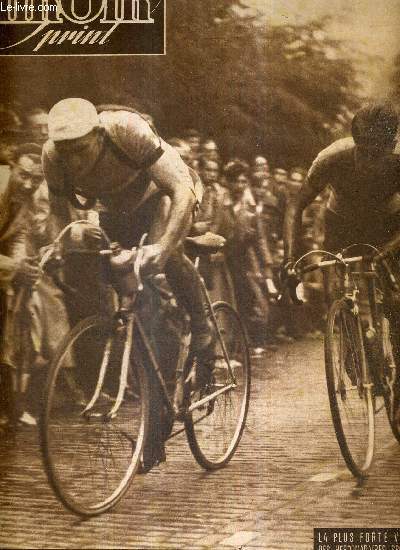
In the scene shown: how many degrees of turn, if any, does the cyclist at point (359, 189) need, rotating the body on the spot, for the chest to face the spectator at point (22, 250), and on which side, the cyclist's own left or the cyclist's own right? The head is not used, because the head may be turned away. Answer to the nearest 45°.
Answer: approximately 90° to the cyclist's own right

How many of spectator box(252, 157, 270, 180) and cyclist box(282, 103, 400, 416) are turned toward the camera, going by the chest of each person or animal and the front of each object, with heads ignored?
2

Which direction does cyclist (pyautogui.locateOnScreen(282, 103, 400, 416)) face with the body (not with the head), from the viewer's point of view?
toward the camera

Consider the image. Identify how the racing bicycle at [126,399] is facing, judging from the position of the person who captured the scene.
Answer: facing the viewer and to the left of the viewer

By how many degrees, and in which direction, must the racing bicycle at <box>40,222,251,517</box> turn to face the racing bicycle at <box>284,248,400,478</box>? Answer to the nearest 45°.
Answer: approximately 135° to its left

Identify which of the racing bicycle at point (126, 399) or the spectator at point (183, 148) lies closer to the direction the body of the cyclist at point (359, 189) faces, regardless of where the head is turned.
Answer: the racing bicycle

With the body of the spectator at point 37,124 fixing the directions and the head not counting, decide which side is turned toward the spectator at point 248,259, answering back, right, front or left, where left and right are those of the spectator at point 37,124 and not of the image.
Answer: left

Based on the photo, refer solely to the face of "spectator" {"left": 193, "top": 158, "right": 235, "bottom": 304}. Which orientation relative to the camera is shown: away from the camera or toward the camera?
toward the camera

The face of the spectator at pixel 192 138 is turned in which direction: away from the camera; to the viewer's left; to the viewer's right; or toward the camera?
toward the camera

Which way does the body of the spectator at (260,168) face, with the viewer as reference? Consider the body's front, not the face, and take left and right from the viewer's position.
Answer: facing the viewer

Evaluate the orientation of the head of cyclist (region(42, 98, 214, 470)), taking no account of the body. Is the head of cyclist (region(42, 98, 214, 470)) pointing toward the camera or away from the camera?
toward the camera

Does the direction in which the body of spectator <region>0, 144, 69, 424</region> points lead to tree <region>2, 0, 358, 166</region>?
no

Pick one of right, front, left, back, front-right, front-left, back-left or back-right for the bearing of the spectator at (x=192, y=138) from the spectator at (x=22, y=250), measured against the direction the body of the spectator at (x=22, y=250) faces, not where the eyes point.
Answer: front-left

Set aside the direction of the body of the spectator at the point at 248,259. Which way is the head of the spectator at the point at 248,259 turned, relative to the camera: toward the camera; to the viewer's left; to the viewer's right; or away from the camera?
toward the camera

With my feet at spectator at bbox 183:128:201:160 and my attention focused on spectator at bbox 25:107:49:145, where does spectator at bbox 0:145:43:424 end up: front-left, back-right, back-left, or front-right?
front-left
